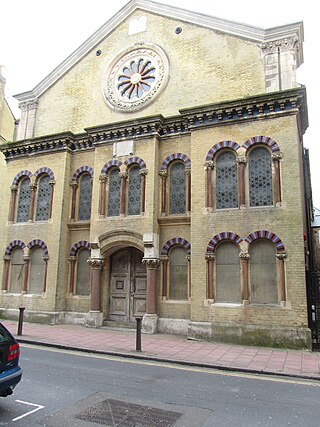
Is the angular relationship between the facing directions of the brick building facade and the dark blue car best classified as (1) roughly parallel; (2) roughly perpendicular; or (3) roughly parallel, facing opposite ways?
roughly perpendicular

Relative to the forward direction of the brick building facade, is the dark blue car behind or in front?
in front

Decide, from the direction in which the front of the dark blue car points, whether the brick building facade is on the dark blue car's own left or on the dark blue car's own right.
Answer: on the dark blue car's own right

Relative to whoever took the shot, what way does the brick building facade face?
facing the viewer and to the left of the viewer

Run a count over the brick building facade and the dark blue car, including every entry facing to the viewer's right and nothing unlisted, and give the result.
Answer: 0

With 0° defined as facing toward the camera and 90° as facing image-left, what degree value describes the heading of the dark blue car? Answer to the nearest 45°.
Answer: approximately 135°
